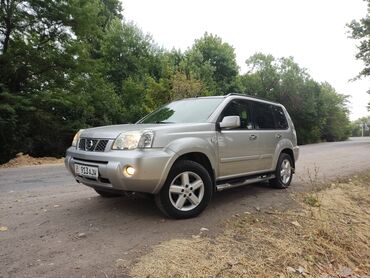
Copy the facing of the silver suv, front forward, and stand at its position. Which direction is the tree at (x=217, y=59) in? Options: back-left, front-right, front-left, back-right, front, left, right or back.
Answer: back-right

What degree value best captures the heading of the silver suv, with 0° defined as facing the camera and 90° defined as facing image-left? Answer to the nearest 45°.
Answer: approximately 45°
